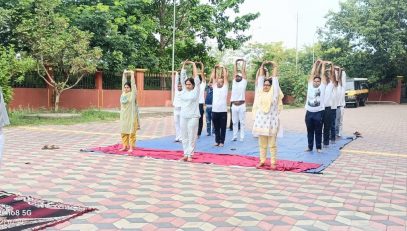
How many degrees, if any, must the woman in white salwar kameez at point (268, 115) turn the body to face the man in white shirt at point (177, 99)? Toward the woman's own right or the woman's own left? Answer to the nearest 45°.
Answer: approximately 135° to the woman's own right

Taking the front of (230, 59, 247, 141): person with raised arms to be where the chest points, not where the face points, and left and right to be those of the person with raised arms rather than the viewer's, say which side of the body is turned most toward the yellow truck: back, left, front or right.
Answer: back

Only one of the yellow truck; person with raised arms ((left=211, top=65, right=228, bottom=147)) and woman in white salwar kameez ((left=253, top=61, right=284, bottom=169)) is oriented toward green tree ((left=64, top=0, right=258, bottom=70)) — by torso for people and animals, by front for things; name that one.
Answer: the yellow truck

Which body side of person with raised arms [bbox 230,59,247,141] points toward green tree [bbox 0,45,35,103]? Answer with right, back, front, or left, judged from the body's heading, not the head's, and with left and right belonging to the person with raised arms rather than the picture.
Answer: right

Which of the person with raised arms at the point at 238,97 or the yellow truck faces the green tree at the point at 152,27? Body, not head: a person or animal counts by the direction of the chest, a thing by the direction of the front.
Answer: the yellow truck

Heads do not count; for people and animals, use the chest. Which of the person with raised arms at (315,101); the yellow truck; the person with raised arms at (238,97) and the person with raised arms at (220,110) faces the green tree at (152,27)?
the yellow truck

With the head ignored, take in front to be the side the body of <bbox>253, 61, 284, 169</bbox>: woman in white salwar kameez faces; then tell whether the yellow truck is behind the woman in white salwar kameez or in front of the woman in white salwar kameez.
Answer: behind

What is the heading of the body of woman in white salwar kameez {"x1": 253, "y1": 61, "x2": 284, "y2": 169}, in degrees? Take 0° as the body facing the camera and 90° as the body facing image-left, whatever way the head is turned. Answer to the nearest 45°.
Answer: approximately 0°

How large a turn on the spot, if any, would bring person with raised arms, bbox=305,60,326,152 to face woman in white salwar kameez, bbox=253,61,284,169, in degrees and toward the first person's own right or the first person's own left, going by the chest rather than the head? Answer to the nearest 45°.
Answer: approximately 45° to the first person's own right

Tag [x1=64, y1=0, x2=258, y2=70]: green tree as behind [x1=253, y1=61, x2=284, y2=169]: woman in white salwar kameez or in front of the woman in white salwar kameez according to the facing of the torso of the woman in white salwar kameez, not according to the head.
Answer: behind

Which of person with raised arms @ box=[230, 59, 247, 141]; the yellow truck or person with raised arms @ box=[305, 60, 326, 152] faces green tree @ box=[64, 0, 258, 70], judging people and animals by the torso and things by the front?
the yellow truck
